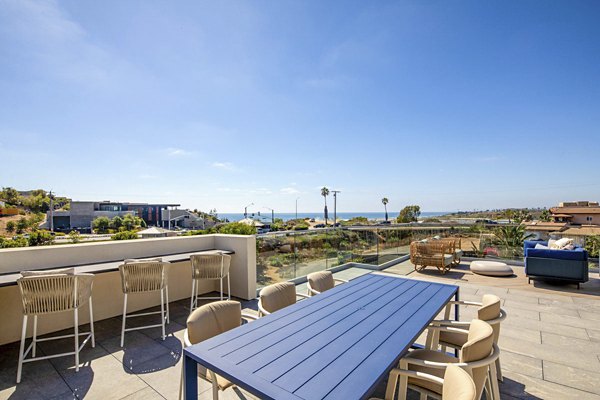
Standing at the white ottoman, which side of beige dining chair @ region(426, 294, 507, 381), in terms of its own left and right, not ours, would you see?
right

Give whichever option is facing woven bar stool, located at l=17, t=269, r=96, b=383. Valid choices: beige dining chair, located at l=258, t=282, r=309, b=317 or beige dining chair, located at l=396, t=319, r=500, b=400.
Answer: beige dining chair, located at l=396, t=319, r=500, b=400

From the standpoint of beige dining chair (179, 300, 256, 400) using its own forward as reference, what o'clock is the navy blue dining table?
The navy blue dining table is roughly at 12 o'clock from the beige dining chair.

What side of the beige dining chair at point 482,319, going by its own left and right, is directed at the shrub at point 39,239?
front

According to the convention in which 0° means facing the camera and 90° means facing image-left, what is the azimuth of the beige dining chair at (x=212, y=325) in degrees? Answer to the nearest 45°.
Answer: approximately 315°

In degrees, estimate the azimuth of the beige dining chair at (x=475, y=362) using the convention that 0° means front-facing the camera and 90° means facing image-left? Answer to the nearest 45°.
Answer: approximately 90°

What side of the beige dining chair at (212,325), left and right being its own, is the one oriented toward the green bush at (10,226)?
back

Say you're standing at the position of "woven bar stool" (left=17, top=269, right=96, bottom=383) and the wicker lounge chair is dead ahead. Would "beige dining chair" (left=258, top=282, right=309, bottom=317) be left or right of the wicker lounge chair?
right

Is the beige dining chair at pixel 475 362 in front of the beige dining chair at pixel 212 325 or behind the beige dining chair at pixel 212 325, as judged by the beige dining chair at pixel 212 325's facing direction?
in front

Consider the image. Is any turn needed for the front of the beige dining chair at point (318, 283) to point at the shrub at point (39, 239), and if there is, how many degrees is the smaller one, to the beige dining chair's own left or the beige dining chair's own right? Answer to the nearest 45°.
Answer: approximately 180°

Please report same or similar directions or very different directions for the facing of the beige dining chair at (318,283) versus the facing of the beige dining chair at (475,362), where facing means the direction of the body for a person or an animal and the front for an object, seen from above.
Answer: very different directions

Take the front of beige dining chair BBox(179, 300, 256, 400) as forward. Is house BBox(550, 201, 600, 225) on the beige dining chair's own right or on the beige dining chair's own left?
on the beige dining chair's own left

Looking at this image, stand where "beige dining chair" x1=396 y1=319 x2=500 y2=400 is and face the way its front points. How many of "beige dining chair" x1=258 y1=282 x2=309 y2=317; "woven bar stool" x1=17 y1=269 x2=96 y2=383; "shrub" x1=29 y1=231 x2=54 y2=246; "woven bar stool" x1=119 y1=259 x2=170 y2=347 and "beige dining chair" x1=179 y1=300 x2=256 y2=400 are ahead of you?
5

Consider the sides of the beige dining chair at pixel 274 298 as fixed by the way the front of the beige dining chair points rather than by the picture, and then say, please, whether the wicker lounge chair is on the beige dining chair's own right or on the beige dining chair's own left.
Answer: on the beige dining chair's own left

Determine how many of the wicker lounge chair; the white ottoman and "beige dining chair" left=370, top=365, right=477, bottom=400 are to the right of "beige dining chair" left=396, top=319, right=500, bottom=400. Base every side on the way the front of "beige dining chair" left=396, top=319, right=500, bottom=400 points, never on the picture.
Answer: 2

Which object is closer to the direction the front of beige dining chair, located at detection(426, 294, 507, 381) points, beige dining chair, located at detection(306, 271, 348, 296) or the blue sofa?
the beige dining chair

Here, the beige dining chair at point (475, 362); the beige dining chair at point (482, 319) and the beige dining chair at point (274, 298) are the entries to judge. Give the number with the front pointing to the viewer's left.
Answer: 2

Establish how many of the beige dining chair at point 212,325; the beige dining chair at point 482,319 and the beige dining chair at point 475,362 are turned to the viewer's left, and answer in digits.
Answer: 2

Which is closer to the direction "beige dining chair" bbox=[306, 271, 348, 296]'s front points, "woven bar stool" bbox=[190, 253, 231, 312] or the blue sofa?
the blue sofa

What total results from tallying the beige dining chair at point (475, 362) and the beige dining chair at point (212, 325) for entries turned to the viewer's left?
1

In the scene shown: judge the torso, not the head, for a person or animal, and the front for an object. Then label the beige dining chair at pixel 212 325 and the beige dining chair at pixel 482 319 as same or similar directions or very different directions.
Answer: very different directions
